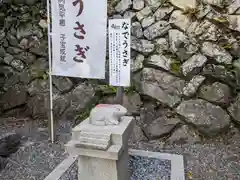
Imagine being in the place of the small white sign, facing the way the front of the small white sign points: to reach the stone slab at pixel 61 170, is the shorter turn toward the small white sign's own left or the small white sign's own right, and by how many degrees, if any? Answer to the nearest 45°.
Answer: approximately 45° to the small white sign's own right

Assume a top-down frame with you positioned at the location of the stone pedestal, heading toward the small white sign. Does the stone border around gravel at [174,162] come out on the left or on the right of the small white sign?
right

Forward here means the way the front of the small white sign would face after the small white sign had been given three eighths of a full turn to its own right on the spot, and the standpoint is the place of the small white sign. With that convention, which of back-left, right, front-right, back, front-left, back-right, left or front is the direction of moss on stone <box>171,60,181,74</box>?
right

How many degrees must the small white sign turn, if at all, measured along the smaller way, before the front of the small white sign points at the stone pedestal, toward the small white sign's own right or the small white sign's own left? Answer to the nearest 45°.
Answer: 0° — it already faces it

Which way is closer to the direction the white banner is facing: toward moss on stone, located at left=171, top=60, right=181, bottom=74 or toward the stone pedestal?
the stone pedestal

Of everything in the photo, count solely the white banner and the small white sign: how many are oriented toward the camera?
2

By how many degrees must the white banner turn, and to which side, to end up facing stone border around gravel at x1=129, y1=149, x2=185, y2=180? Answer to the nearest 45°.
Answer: approximately 45° to its left

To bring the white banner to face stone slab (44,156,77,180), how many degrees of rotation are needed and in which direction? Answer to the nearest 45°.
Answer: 0° — it already faces it

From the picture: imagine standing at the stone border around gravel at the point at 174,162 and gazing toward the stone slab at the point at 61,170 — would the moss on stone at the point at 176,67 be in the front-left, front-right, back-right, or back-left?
back-right

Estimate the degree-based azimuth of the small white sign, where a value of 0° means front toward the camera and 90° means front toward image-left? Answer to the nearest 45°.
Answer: approximately 0°
